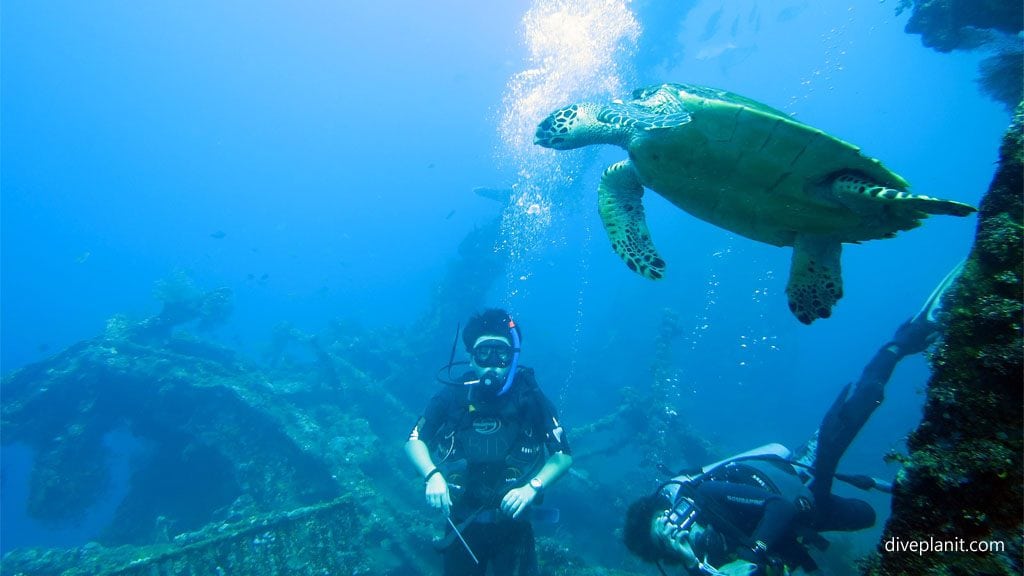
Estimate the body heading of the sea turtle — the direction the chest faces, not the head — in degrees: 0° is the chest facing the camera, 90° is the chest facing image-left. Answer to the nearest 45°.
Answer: approximately 90°

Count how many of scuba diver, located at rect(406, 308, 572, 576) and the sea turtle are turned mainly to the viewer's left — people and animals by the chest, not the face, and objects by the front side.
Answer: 1

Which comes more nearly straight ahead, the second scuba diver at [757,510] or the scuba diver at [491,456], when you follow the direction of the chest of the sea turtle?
the scuba diver

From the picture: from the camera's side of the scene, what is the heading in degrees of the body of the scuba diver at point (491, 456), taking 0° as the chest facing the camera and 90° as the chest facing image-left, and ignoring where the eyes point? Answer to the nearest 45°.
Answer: approximately 0°
